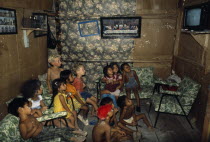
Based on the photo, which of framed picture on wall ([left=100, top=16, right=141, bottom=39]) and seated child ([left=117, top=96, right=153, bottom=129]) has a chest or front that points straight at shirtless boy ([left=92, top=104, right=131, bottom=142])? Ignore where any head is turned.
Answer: the framed picture on wall

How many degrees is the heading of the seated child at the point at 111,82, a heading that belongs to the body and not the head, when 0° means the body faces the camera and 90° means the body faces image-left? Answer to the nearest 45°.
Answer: approximately 315°

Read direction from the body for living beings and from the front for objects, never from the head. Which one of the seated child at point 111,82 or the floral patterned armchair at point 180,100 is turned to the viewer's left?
the floral patterned armchair

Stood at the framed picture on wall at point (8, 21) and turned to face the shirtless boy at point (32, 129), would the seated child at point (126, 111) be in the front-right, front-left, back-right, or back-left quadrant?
front-left

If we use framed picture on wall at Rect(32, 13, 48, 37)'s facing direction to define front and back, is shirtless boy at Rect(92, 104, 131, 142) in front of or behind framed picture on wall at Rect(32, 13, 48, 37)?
in front

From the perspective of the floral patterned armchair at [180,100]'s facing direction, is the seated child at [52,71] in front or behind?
in front

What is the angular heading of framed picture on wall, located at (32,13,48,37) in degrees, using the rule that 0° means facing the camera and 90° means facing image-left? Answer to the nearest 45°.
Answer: approximately 315°

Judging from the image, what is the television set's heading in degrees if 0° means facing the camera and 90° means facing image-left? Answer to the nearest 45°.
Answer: approximately 45°

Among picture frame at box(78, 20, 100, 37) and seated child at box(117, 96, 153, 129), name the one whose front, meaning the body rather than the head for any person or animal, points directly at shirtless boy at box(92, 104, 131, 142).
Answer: the picture frame

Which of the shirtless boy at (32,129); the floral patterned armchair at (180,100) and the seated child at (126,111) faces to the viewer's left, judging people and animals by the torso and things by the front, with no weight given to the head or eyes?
the floral patterned armchair

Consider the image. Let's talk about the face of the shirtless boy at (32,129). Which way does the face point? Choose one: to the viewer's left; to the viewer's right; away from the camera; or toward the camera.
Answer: to the viewer's right

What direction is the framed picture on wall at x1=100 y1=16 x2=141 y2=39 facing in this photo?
toward the camera

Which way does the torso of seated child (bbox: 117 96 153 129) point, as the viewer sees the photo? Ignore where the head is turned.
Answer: to the viewer's right

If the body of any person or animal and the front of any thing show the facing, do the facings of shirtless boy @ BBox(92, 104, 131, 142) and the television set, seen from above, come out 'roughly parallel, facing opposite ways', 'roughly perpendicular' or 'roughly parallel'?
roughly parallel, facing opposite ways

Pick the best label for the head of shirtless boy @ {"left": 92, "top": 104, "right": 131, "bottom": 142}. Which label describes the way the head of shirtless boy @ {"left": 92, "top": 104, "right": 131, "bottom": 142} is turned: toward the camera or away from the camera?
away from the camera

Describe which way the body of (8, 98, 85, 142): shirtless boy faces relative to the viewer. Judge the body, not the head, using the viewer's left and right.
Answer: facing to the right of the viewer

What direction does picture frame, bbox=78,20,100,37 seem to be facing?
toward the camera
